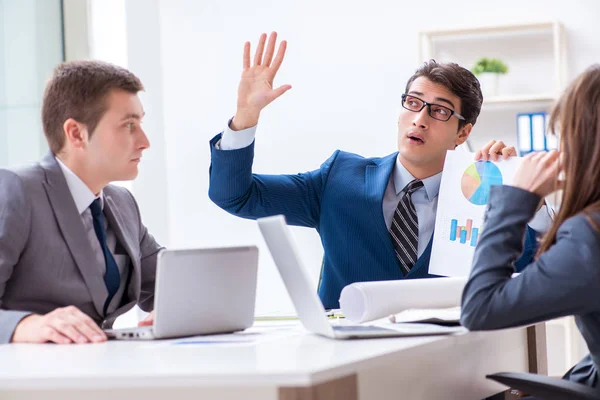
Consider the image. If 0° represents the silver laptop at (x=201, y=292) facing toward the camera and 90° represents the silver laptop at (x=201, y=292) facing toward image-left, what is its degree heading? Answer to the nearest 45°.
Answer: approximately 135°

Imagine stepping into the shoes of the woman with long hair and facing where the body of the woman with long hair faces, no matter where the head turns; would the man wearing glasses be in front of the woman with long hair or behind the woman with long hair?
in front

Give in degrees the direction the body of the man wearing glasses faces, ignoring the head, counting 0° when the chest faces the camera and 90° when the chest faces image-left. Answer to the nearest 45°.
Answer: approximately 0°

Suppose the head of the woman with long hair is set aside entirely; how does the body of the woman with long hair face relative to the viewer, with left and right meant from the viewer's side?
facing away from the viewer and to the left of the viewer

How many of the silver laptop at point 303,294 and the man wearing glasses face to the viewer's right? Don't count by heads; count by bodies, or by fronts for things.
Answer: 1

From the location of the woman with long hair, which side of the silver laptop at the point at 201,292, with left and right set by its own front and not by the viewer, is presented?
back

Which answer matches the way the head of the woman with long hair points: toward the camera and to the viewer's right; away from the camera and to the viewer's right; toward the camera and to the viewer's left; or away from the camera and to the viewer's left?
away from the camera and to the viewer's left

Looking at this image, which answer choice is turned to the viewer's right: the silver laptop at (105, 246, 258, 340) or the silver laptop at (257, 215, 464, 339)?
the silver laptop at (257, 215, 464, 339)

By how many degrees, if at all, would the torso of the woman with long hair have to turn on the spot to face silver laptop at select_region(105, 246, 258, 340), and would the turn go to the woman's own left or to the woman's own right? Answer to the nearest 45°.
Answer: approximately 45° to the woman's own left

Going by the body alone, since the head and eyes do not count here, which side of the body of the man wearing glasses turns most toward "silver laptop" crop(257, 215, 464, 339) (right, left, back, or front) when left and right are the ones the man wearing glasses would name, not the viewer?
front

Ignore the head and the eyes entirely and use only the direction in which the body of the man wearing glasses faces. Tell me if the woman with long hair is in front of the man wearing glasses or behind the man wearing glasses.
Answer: in front

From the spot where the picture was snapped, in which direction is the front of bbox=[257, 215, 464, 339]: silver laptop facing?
facing to the right of the viewer
